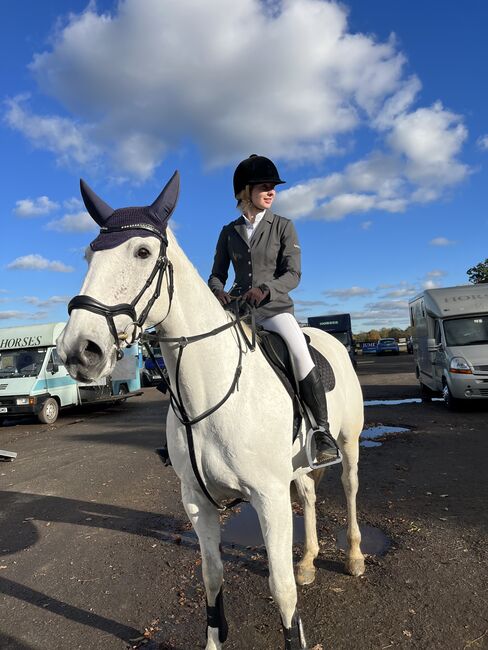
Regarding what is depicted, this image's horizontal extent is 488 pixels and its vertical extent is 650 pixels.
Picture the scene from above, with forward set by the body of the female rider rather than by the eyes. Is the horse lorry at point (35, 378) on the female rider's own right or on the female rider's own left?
on the female rider's own right

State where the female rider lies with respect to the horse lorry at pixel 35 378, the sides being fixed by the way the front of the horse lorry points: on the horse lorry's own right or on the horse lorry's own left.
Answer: on the horse lorry's own left

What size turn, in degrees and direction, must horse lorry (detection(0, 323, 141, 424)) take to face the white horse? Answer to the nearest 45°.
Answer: approximately 45° to its left

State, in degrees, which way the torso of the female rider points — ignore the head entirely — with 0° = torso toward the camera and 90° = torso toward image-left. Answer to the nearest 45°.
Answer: approximately 45°

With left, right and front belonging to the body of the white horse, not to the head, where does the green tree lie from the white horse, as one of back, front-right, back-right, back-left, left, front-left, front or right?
back

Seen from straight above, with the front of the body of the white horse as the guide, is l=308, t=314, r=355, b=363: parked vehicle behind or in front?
behind
